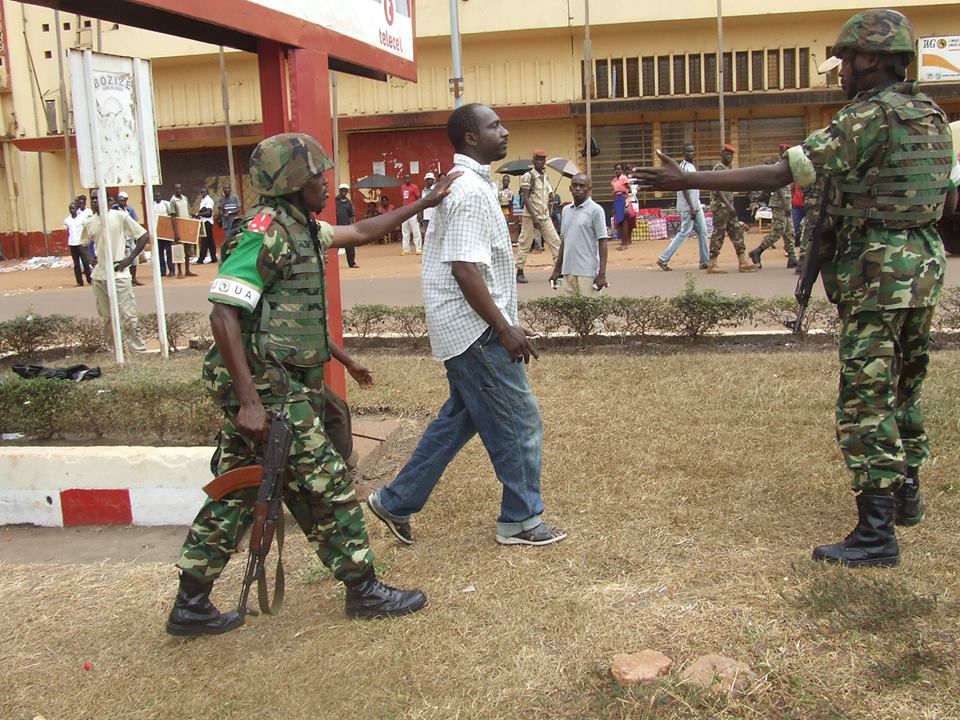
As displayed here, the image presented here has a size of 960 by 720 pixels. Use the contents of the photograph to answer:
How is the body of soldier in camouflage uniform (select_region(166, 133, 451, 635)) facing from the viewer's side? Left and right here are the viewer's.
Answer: facing to the right of the viewer

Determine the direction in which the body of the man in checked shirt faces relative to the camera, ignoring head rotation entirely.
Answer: to the viewer's right

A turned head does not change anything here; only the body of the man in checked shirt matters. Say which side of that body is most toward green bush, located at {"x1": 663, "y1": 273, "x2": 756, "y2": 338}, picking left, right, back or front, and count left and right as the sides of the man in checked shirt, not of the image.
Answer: left

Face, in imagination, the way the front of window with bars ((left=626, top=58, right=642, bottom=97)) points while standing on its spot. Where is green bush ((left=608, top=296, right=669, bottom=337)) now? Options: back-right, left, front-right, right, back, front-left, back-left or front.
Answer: front

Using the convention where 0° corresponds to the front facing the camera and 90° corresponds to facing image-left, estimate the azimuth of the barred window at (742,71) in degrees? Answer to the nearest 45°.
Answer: approximately 0°

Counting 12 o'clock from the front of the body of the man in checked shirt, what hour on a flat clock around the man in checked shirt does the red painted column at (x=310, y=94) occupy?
The red painted column is roughly at 8 o'clock from the man in checked shirt.

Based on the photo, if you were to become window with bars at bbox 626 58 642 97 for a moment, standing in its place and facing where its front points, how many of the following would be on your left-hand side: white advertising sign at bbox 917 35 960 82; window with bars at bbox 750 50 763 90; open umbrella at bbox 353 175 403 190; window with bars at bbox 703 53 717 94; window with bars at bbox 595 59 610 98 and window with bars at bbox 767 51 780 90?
4

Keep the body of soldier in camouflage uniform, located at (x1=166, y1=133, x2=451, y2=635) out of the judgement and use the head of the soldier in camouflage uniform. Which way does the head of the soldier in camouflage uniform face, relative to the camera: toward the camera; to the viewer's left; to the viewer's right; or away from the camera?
to the viewer's right

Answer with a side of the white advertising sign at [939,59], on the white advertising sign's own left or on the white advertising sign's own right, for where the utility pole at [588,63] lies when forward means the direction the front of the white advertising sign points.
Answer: on the white advertising sign's own right

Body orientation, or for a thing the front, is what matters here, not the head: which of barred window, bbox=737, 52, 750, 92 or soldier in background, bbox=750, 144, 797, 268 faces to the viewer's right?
the soldier in background

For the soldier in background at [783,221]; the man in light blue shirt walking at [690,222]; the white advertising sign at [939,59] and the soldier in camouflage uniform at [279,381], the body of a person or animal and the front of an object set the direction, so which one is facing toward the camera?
the white advertising sign

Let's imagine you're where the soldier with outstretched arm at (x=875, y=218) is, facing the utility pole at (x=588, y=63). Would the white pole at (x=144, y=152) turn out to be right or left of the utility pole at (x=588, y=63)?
left

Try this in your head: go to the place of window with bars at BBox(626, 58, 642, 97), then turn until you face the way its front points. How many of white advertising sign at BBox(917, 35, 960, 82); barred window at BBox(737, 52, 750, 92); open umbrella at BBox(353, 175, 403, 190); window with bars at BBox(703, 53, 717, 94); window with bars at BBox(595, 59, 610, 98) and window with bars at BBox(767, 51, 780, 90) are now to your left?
4

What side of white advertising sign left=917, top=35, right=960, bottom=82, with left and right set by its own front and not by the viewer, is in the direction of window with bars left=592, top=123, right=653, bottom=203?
right
